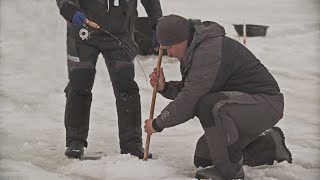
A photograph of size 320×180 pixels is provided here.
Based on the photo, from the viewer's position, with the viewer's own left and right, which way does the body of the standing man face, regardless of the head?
facing the viewer
